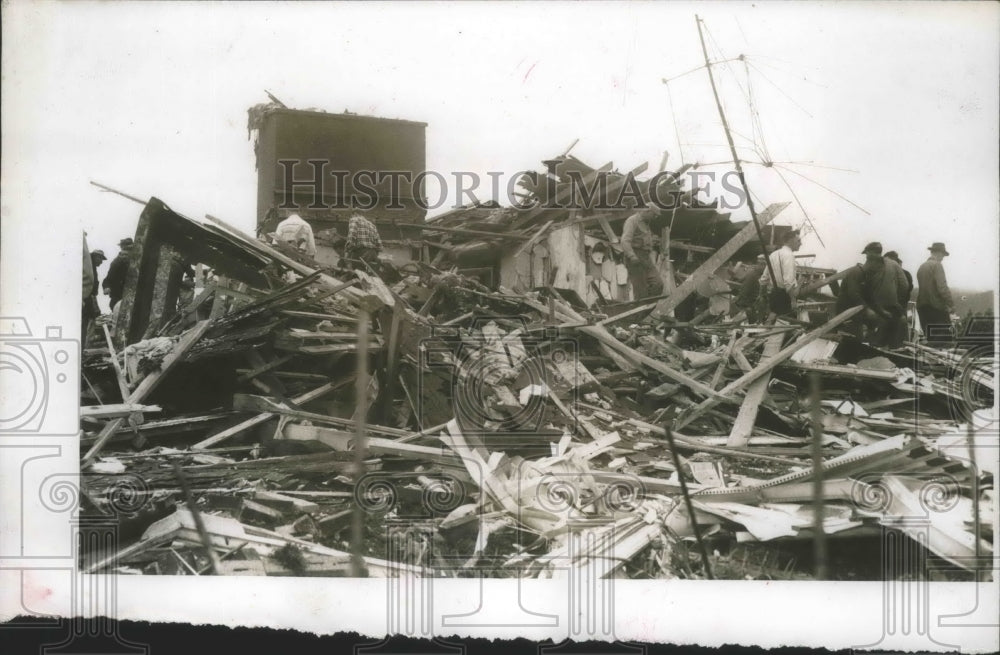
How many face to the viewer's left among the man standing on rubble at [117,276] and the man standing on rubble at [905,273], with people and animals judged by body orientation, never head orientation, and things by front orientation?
1

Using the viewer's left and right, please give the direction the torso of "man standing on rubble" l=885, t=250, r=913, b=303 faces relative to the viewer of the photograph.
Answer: facing to the left of the viewer

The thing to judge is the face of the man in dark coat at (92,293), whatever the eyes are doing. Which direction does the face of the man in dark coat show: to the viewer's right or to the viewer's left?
to the viewer's right

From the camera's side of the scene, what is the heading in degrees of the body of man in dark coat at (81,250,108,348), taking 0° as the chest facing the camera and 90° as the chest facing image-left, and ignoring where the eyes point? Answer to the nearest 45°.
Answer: approximately 270°

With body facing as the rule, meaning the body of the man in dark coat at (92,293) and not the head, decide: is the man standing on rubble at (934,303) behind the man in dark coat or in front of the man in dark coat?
in front

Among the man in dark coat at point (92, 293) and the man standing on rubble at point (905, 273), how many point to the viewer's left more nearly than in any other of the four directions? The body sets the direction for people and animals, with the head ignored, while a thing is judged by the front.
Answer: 1

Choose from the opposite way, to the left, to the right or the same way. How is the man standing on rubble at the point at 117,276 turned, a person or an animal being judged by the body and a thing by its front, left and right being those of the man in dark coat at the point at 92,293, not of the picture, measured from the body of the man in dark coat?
the same way

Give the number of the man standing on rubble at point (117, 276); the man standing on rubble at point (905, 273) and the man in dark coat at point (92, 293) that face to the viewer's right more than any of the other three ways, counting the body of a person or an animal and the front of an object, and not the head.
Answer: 2

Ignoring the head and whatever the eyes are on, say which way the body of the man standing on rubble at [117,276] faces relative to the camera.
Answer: to the viewer's right
